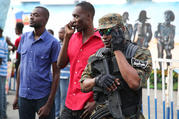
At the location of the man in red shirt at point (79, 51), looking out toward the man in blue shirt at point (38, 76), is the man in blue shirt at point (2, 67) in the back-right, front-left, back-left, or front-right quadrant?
front-right

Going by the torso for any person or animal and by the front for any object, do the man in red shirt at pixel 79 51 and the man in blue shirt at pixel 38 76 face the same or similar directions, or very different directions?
same or similar directions

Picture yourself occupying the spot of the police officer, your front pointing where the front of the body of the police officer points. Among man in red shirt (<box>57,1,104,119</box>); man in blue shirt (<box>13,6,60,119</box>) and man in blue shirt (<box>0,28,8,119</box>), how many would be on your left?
0

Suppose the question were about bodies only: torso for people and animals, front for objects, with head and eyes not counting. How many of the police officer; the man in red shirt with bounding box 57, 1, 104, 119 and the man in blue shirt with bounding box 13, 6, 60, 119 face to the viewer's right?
0

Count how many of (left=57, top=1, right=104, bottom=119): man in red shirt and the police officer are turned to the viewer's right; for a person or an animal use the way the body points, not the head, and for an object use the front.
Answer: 0

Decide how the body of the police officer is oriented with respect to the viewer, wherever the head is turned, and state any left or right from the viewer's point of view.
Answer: facing the viewer and to the left of the viewer

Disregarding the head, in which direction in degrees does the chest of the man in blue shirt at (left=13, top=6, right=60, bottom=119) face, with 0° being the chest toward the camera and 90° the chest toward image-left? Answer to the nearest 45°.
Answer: approximately 45°

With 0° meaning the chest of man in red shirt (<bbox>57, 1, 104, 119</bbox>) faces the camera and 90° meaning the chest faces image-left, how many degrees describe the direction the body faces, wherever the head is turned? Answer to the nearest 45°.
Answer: approximately 45°

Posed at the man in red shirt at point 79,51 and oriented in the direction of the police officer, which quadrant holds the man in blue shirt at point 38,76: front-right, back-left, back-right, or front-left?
back-right

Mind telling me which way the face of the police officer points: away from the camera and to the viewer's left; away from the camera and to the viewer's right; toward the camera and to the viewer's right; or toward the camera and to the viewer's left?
toward the camera and to the viewer's left

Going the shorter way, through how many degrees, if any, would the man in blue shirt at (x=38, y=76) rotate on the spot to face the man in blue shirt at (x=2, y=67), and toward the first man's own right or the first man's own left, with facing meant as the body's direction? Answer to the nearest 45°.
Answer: approximately 135° to the first man's own right

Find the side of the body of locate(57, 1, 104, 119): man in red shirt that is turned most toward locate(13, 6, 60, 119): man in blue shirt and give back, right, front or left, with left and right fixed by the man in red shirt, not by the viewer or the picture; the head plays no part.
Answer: right

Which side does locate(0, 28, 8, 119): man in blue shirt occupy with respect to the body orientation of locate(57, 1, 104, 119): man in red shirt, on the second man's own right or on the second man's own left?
on the second man's own right

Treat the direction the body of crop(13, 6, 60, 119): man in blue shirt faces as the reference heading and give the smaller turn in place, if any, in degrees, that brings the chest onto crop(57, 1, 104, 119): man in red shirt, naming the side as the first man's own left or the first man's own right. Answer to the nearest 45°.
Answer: approximately 90° to the first man's own left
